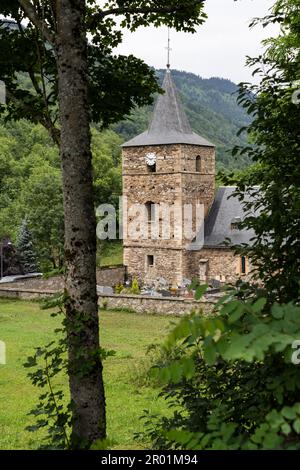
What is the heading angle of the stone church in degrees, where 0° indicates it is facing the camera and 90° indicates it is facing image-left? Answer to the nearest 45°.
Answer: approximately 45°

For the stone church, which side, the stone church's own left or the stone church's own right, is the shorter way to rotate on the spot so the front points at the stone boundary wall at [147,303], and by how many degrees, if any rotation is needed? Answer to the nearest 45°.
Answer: approximately 45° to the stone church's own left
